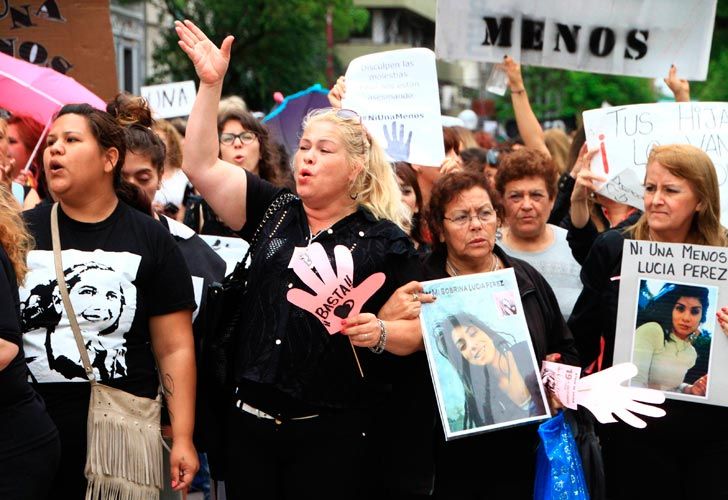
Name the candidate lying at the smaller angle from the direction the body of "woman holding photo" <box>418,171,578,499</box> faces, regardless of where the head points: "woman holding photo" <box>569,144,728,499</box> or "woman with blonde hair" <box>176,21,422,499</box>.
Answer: the woman with blonde hair

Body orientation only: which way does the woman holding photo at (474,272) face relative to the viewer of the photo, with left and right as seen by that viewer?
facing the viewer

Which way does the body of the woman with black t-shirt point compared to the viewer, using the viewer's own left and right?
facing the viewer and to the left of the viewer

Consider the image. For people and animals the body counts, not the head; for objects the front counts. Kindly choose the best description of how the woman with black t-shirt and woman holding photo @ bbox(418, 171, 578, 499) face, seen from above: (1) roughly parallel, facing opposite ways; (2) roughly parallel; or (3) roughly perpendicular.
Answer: roughly parallel

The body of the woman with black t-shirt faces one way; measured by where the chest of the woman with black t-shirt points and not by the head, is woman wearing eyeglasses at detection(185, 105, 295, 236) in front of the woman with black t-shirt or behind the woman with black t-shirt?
behind

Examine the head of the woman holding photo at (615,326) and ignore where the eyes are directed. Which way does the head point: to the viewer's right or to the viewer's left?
to the viewer's left

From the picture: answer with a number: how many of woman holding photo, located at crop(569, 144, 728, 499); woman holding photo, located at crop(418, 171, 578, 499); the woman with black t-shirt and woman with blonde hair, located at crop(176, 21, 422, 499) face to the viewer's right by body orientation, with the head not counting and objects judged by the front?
0

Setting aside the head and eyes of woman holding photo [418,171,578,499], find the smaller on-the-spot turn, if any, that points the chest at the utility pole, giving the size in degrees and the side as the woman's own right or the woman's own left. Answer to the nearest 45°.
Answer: approximately 180°

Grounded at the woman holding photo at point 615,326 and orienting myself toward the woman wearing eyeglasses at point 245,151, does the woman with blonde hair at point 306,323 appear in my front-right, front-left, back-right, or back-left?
front-left

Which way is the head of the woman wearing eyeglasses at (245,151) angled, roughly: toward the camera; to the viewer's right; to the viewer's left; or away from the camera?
toward the camera

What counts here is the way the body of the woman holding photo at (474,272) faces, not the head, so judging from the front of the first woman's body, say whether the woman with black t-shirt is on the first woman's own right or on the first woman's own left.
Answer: on the first woman's own right

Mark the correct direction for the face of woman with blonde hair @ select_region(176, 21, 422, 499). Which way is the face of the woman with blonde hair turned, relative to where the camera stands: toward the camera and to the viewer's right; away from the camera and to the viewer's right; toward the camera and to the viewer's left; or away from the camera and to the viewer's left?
toward the camera and to the viewer's left

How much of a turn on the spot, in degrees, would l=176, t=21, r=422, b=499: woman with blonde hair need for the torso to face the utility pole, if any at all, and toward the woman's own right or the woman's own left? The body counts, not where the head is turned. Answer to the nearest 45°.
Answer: approximately 135° to the woman's own right

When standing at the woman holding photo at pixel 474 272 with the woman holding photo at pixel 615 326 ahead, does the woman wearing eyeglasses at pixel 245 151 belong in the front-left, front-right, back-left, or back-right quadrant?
back-left

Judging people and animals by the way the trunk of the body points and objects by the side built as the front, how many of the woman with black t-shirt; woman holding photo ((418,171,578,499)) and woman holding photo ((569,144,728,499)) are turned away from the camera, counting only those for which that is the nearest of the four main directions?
0
